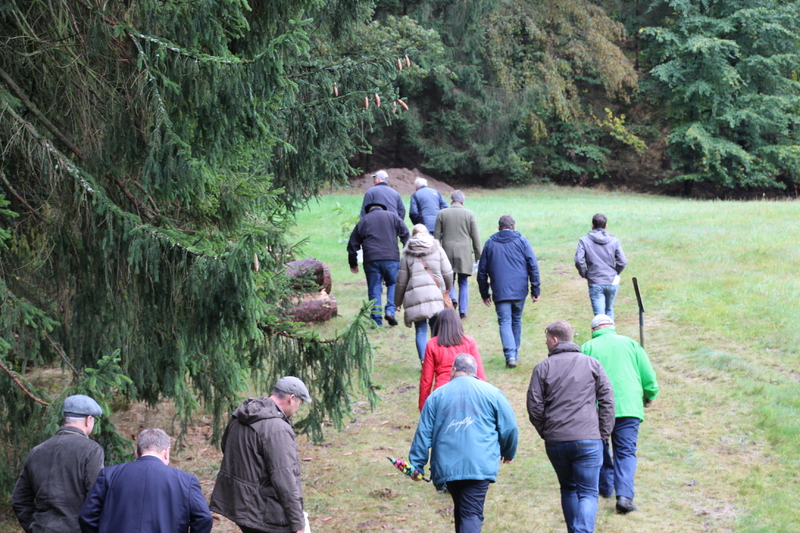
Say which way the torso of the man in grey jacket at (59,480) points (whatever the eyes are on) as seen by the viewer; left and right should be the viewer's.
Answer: facing away from the viewer and to the right of the viewer

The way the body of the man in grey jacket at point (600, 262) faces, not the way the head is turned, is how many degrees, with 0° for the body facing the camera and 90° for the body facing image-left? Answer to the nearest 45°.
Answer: approximately 180°

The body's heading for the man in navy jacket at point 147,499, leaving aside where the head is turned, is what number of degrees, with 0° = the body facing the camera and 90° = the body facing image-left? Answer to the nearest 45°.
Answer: approximately 180°

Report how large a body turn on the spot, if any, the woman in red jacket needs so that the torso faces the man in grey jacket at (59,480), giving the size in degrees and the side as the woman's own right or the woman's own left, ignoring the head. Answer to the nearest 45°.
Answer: approximately 135° to the woman's own left

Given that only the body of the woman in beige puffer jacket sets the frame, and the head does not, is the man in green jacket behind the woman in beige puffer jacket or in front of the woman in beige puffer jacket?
behind

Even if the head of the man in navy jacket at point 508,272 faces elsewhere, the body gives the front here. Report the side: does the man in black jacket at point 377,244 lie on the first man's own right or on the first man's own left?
on the first man's own left

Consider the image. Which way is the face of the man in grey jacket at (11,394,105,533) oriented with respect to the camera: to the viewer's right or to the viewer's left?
to the viewer's right

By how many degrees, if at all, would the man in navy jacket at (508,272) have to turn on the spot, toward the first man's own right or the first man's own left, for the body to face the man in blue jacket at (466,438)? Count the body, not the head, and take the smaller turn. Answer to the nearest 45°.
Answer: approximately 180°

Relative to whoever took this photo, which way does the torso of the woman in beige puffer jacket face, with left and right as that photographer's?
facing away from the viewer

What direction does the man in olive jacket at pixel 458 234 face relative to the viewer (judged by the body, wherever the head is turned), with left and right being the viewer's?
facing away from the viewer

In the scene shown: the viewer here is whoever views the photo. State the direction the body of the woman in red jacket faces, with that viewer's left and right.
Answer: facing away from the viewer

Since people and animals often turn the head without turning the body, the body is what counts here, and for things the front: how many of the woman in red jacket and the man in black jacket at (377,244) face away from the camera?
2

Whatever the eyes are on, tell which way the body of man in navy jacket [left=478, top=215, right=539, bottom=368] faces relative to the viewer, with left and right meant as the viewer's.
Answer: facing away from the viewer

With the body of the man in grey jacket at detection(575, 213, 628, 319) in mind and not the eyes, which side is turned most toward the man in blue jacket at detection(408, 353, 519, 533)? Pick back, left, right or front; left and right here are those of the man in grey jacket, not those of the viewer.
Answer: back

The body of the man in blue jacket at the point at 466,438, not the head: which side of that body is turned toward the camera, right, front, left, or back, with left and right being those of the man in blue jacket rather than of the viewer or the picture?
back
